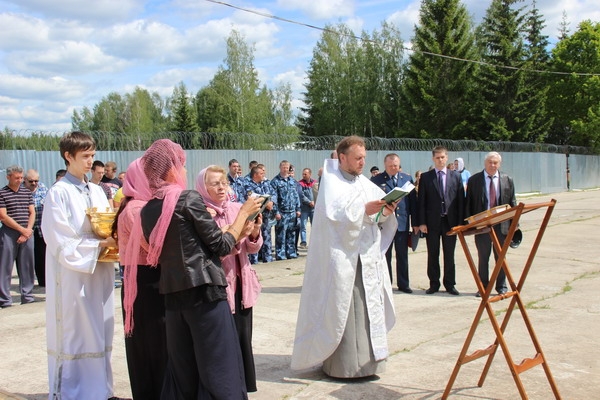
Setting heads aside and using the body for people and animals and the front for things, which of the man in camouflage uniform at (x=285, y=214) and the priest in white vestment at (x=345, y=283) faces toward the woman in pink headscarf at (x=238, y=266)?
the man in camouflage uniform

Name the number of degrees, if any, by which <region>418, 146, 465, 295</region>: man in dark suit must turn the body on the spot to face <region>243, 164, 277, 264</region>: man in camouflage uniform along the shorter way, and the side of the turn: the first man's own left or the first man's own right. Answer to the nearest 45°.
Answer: approximately 135° to the first man's own right

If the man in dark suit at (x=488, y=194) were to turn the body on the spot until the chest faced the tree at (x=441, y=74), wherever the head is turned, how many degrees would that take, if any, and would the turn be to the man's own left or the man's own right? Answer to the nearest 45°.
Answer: approximately 180°

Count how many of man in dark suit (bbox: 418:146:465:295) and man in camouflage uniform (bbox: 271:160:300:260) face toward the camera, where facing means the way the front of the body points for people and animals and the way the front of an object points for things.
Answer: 2

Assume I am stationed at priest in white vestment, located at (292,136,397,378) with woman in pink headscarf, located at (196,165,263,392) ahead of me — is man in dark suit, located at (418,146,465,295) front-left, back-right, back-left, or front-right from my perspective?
back-right

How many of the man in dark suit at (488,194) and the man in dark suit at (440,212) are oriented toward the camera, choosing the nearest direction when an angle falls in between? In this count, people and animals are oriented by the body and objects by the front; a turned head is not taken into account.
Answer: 2

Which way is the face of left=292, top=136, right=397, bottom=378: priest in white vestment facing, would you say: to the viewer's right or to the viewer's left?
to the viewer's right

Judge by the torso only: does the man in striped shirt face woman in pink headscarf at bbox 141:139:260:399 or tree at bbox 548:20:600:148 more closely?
the woman in pink headscarf

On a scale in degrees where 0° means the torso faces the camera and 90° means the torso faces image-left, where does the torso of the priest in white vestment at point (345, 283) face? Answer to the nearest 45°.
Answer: approximately 315°

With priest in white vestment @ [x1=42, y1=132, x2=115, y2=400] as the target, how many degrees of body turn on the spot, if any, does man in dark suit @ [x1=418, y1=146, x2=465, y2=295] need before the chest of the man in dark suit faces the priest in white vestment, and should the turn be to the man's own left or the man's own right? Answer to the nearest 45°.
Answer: approximately 45° to the man's own right

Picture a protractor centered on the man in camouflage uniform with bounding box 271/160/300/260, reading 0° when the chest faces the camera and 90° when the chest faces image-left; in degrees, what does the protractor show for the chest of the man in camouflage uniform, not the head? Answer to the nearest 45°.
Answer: approximately 0°
